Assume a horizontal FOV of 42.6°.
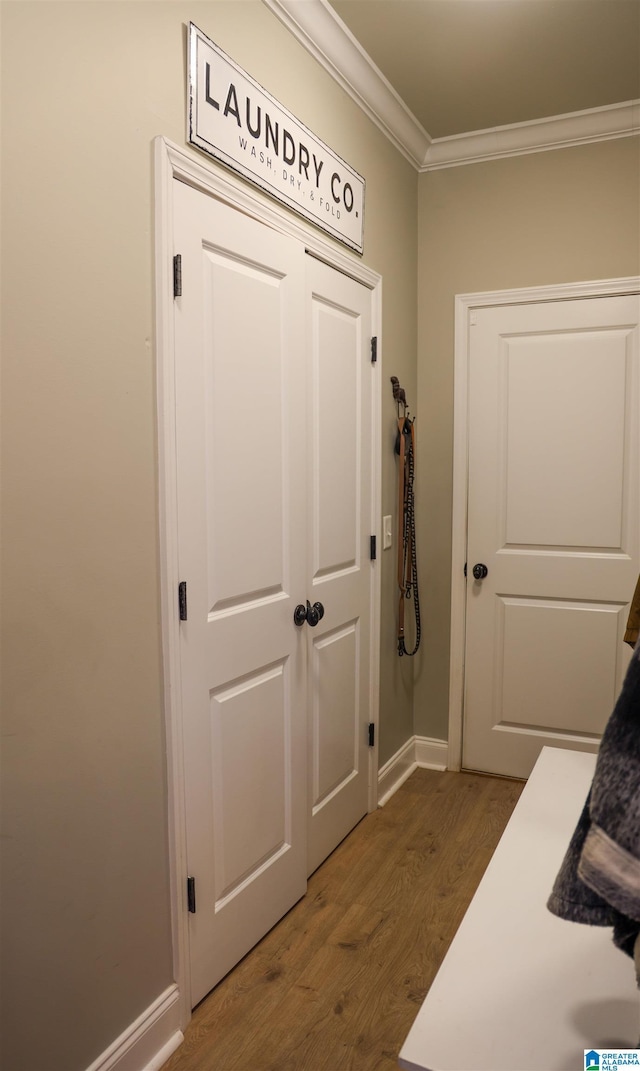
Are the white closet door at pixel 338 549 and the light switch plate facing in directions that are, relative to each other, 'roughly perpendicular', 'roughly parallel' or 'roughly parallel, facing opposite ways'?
roughly parallel

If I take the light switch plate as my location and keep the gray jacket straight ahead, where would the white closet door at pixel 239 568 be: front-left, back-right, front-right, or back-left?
front-right

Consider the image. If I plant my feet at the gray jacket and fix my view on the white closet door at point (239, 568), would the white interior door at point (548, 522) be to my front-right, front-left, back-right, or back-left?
front-right

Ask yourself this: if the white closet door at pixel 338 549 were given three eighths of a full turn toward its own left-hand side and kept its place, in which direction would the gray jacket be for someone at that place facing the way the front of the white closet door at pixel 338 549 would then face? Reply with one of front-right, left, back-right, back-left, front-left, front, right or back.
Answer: back

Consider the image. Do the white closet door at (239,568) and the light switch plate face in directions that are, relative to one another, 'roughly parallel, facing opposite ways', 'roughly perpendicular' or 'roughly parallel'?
roughly parallel

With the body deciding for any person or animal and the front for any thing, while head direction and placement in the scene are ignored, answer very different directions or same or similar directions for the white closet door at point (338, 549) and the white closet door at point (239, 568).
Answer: same or similar directions

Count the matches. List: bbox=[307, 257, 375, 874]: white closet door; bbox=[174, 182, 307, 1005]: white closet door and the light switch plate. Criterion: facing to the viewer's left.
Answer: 0

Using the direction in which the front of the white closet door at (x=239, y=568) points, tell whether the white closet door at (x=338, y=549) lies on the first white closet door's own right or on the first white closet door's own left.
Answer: on the first white closet door's own left

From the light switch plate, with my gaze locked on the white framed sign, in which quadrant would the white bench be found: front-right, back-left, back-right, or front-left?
front-left

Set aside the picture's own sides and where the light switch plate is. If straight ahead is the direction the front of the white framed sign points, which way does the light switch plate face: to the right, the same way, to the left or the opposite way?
the same way

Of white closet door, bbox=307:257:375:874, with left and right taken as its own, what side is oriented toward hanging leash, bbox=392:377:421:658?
left

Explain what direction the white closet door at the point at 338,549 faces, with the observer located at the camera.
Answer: facing the viewer and to the right of the viewer

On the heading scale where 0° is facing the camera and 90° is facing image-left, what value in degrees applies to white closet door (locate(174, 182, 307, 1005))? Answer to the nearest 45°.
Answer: approximately 315°

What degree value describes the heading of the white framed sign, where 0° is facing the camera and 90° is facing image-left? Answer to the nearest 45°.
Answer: approximately 315°

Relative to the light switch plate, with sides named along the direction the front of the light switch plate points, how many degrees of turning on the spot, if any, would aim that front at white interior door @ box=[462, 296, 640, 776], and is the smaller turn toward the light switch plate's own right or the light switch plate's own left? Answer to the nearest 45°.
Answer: approximately 45° to the light switch plate's own left

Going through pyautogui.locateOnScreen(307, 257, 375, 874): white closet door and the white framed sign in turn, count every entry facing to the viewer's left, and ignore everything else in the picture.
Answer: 0

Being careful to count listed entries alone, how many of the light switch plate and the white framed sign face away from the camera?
0
